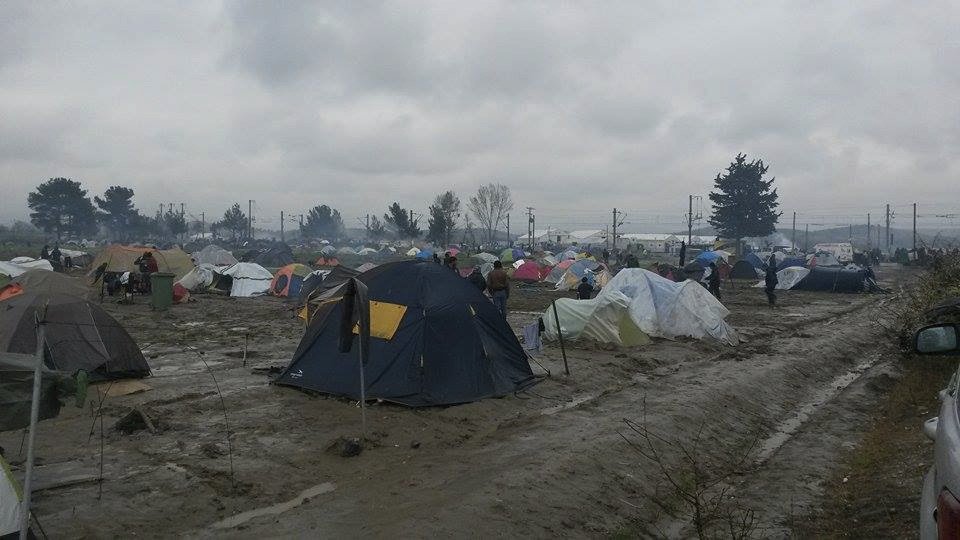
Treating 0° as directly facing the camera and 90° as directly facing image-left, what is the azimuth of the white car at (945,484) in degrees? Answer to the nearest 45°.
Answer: approximately 180°

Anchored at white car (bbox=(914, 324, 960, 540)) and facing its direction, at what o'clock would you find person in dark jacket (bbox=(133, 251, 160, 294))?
The person in dark jacket is roughly at 10 o'clock from the white car.

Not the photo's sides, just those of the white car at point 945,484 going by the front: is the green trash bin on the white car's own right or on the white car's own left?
on the white car's own left

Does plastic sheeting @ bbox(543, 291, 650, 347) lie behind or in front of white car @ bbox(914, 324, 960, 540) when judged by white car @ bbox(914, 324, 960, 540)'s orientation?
in front

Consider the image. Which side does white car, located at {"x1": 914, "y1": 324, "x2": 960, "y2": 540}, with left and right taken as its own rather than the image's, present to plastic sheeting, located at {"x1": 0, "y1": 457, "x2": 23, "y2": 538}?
left

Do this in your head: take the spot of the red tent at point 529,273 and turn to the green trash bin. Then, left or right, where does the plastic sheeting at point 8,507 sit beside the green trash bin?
left

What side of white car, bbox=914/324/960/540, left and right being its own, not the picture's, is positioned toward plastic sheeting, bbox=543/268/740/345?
front

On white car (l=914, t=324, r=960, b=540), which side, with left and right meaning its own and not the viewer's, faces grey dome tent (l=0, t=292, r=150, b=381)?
left
